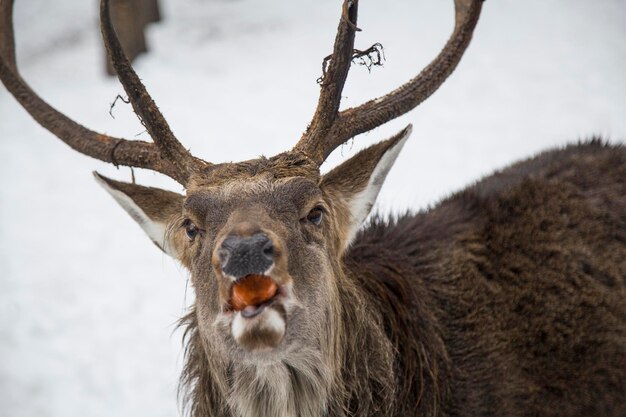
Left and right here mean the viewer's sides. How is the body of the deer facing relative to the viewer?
facing the viewer and to the left of the viewer

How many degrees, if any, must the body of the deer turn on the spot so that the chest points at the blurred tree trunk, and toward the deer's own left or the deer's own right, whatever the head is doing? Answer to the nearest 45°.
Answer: approximately 135° to the deer's own right
